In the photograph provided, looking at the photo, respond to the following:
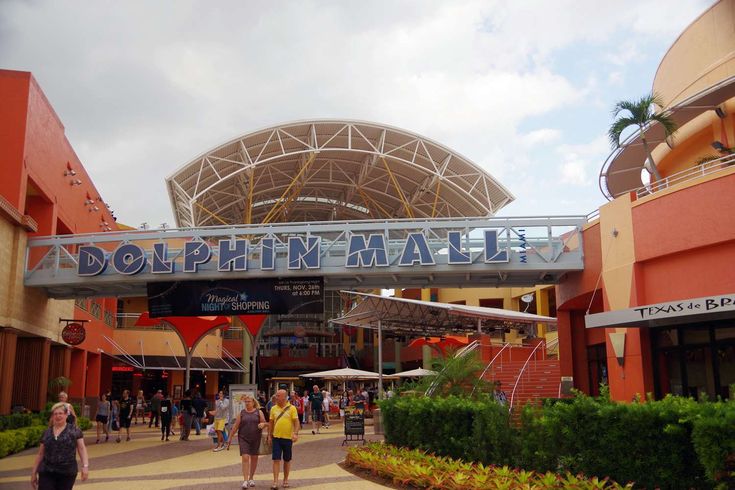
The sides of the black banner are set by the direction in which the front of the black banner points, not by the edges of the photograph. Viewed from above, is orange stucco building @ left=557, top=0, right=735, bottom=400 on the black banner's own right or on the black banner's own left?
on the black banner's own left

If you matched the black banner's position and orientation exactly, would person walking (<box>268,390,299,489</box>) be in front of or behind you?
in front

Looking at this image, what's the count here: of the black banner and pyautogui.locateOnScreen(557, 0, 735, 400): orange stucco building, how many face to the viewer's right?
0

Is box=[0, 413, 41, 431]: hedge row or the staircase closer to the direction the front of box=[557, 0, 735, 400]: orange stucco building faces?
the hedge row

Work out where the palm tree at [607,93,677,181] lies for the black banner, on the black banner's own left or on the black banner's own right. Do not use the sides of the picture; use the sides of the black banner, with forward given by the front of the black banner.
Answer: on the black banner's own left

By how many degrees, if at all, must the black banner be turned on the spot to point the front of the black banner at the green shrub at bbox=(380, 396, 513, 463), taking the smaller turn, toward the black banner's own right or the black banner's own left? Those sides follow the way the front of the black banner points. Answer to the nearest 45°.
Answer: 0° — it already faces it

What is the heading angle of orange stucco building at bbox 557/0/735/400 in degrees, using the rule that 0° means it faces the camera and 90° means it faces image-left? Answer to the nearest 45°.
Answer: approximately 45°

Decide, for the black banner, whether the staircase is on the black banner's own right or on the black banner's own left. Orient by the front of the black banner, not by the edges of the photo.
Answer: on the black banner's own left

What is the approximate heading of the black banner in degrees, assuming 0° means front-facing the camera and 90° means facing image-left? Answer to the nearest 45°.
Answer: approximately 0°

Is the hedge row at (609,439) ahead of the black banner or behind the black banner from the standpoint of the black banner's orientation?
ahead
